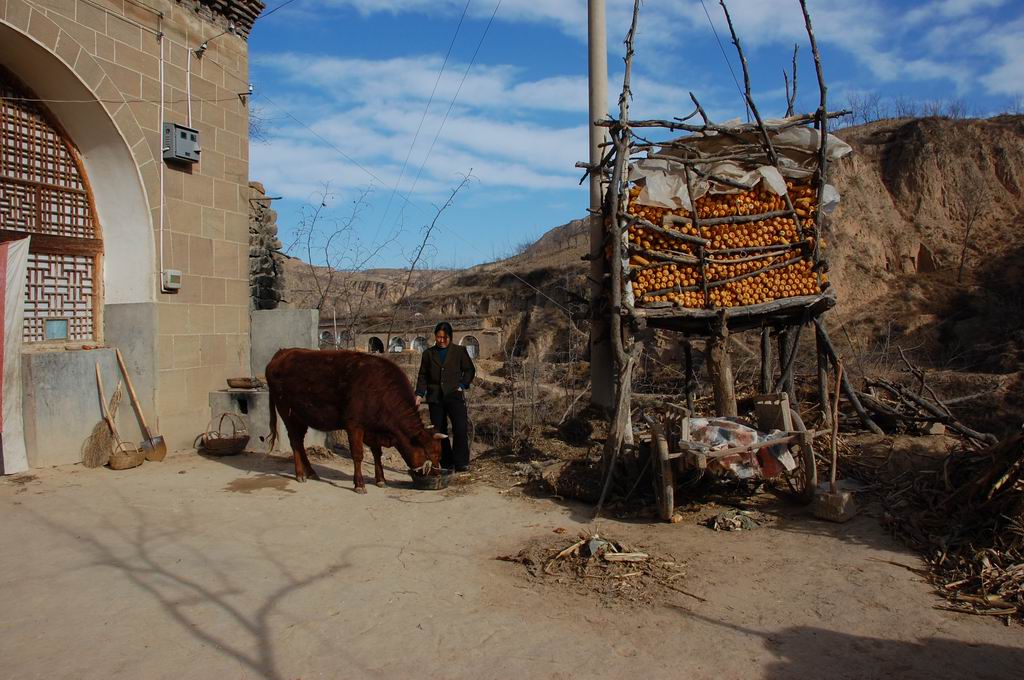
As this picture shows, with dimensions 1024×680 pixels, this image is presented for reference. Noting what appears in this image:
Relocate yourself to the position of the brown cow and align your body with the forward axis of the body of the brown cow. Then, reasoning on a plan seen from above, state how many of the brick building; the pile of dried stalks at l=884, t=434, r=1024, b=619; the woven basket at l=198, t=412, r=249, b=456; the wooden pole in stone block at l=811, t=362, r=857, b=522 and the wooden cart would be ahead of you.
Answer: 3

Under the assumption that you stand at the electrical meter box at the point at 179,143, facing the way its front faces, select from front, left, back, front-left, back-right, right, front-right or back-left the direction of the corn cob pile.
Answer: front

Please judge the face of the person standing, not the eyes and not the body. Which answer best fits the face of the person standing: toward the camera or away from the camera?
toward the camera

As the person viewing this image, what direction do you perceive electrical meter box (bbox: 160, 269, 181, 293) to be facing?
facing the viewer and to the right of the viewer

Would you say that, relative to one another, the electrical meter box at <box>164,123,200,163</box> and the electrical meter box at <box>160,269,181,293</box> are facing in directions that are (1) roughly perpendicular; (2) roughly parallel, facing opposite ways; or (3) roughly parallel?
roughly parallel

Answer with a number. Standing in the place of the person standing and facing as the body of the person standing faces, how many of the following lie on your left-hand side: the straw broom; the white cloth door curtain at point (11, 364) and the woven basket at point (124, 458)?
0

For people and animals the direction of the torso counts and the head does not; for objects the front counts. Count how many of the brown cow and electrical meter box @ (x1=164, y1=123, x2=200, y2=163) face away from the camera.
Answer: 0

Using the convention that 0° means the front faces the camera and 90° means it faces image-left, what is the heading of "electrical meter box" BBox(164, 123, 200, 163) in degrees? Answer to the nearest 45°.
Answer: approximately 315°

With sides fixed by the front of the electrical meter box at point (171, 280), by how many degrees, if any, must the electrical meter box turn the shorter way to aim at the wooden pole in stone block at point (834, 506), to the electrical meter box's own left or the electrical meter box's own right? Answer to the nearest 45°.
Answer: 0° — it already faces it

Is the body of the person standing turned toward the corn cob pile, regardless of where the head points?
no

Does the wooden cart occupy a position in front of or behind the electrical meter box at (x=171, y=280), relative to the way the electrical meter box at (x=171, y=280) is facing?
in front

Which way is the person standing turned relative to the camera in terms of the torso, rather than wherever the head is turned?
toward the camera

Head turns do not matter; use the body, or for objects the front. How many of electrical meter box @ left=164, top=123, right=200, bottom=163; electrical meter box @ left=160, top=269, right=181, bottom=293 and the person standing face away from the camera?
0

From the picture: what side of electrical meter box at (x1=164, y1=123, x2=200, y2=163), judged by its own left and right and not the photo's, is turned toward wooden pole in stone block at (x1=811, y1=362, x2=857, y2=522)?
front
